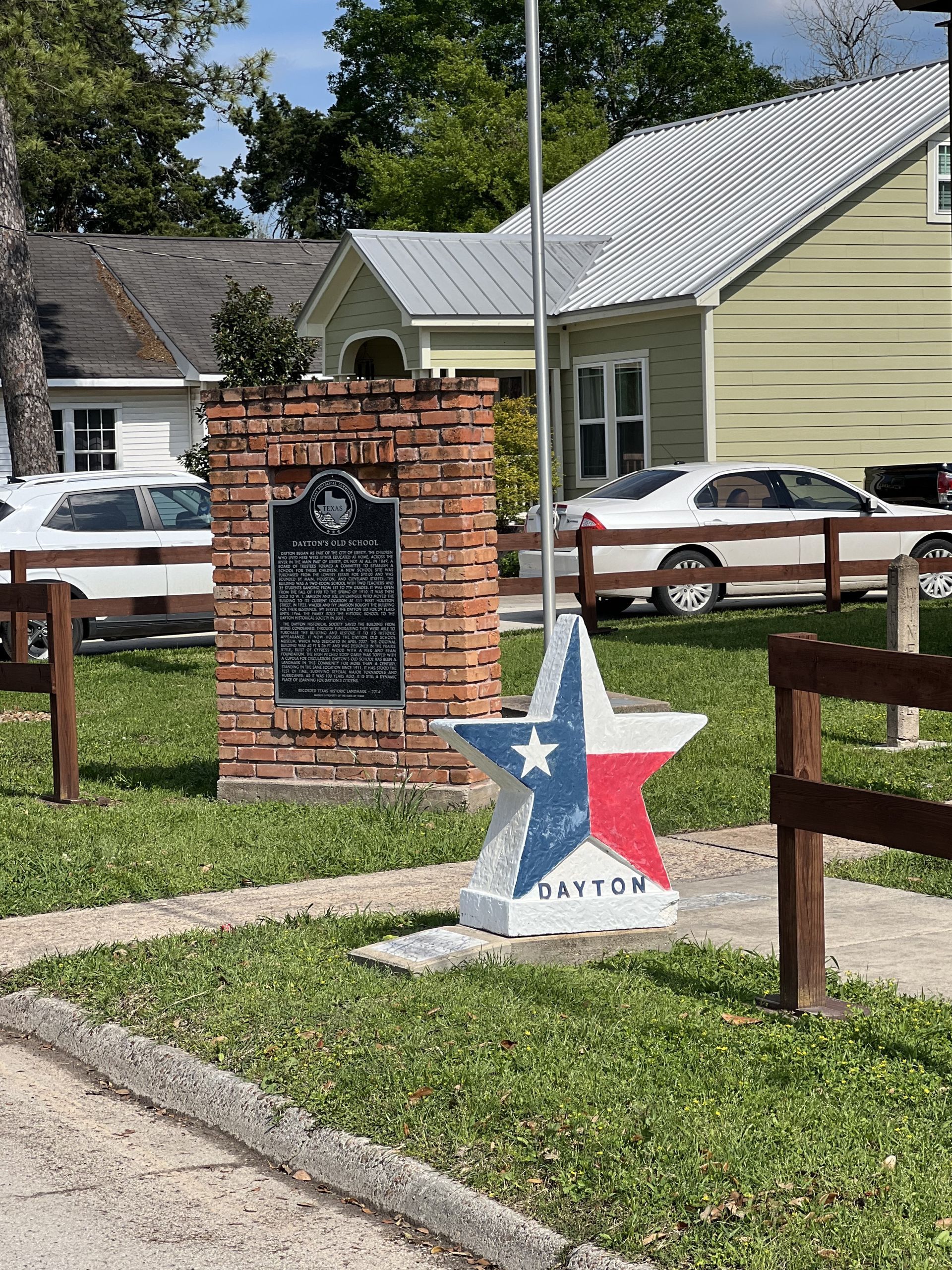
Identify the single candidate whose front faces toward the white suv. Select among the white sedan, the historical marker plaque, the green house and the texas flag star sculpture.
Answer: the green house

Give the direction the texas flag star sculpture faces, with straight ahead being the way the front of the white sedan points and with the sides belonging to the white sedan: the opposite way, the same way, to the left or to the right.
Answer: to the right

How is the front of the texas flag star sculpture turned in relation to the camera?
facing the viewer and to the right of the viewer

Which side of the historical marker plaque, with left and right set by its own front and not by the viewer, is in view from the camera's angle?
front

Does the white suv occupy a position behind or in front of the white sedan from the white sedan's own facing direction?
behind

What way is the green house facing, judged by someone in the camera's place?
facing the viewer and to the left of the viewer

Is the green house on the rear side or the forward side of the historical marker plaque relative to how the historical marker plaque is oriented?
on the rear side

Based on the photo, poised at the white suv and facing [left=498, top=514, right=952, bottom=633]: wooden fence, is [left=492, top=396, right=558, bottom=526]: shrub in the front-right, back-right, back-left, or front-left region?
front-left

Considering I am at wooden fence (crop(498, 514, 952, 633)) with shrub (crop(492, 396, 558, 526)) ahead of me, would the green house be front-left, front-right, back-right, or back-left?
front-right

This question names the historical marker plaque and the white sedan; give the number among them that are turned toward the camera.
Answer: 1

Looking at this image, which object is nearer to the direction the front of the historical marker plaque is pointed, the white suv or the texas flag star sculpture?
the texas flag star sculpture

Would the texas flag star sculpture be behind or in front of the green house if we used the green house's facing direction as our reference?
in front

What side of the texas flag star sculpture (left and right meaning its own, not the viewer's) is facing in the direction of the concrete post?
left

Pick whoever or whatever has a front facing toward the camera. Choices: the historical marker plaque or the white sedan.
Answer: the historical marker plaque

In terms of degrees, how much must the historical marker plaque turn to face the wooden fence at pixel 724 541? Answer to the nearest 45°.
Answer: approximately 135° to its left

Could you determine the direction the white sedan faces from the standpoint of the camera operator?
facing away from the viewer and to the right of the viewer
